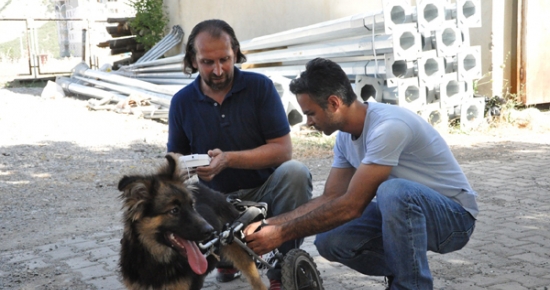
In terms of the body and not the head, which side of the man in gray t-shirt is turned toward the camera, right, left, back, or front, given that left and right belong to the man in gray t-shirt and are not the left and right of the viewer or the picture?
left

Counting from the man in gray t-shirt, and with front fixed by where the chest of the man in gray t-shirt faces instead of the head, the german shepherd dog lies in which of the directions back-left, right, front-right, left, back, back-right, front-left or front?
front

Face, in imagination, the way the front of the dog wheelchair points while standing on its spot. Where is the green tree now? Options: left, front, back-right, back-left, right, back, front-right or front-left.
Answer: back-right

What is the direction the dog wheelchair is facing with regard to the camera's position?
facing the viewer and to the left of the viewer

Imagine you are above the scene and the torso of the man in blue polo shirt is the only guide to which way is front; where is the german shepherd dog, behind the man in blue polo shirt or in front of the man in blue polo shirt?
in front

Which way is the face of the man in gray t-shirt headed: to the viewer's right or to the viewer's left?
to the viewer's left

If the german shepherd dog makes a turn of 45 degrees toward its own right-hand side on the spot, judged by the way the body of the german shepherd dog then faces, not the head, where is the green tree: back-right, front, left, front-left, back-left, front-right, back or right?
right

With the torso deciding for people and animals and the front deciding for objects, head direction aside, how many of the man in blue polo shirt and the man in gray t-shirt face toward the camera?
1

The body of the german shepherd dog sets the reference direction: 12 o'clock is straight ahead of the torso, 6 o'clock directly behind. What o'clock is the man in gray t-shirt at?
The man in gray t-shirt is roughly at 8 o'clock from the german shepherd dog.

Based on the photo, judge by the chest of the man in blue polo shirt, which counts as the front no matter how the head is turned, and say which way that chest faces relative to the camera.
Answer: toward the camera
